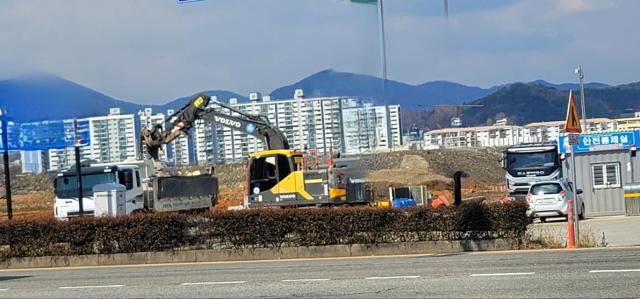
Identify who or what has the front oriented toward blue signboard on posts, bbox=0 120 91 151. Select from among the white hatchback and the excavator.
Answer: the excavator

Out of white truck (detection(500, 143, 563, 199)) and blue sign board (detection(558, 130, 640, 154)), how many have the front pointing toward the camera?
2

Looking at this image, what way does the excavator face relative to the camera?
to the viewer's left

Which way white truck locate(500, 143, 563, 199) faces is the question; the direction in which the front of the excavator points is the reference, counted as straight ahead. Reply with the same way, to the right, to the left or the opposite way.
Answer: to the left

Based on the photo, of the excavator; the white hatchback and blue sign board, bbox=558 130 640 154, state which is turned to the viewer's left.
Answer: the excavator

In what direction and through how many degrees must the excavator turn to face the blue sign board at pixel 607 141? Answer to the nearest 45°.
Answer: approximately 180°

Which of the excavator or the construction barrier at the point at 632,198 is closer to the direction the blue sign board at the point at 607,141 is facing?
the construction barrier

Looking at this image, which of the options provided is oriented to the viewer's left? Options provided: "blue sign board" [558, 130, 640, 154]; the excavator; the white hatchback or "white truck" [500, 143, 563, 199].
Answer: the excavator

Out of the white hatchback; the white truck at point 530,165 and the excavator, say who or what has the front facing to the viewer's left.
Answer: the excavator

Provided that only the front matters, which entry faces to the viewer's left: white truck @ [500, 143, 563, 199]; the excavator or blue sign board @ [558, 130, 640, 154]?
the excavator
